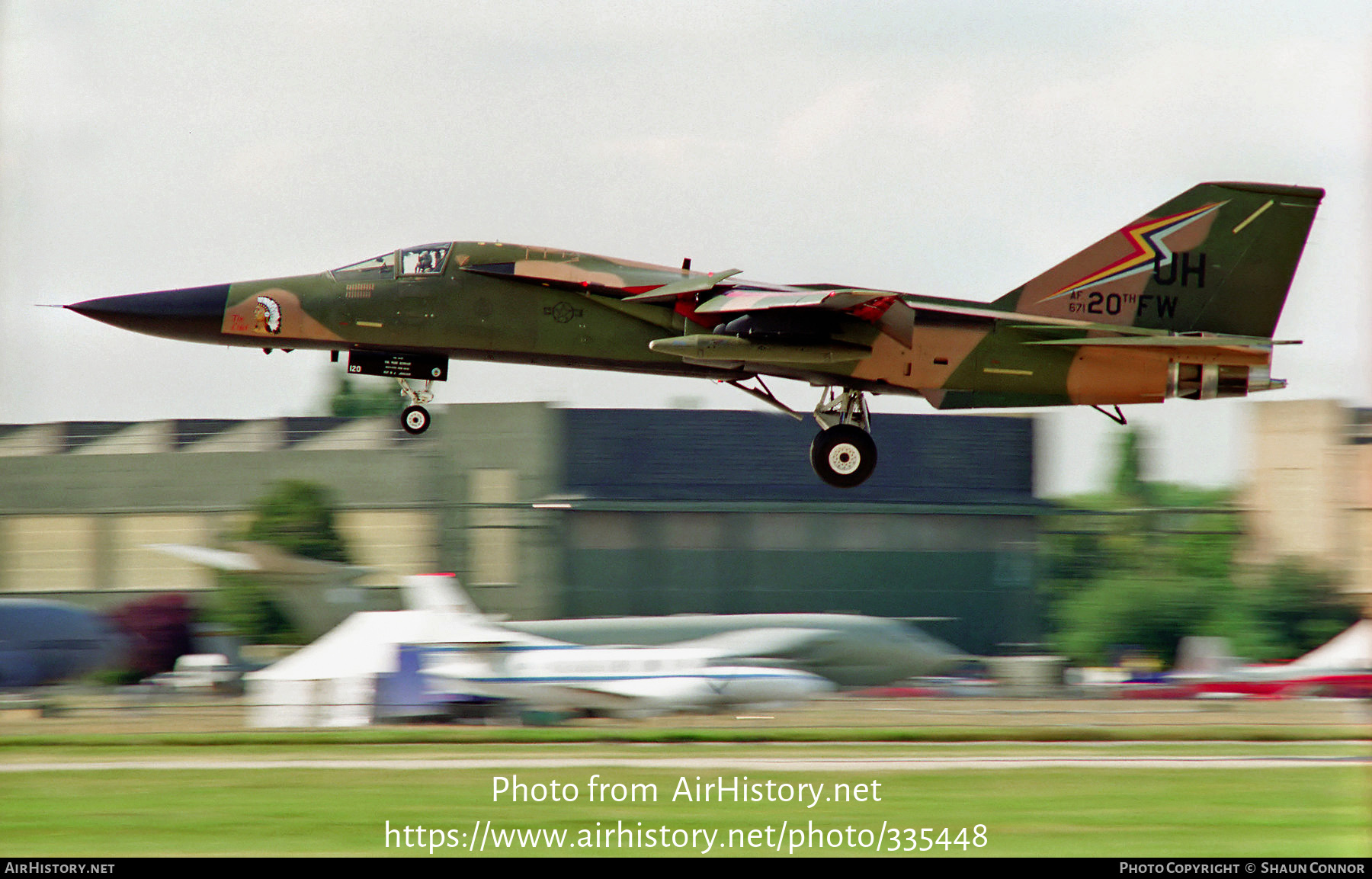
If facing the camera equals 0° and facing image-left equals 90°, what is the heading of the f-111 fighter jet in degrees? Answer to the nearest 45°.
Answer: approximately 90°

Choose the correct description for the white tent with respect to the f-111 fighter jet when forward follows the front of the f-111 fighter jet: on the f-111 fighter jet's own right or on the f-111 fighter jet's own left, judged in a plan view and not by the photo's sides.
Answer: on the f-111 fighter jet's own right
